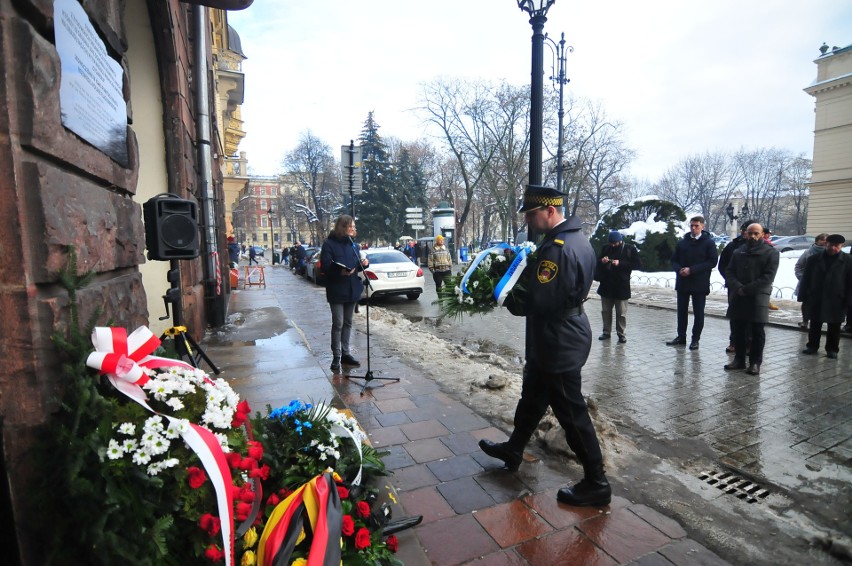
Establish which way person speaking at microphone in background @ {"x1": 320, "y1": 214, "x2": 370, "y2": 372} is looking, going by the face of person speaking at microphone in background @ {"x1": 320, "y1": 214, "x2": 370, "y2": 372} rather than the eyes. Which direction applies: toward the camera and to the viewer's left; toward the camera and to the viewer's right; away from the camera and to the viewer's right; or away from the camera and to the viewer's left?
toward the camera and to the viewer's right

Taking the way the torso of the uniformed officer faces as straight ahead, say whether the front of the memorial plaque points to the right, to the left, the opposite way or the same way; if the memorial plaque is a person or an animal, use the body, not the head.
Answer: the opposite way

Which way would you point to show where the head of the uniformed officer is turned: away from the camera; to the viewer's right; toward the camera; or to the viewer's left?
to the viewer's left

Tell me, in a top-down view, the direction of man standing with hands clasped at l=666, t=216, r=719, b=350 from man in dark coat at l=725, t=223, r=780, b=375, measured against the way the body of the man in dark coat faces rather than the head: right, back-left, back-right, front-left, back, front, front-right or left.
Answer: right

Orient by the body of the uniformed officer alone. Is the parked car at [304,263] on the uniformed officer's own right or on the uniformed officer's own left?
on the uniformed officer's own right

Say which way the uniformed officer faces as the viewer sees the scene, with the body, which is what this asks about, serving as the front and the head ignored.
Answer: to the viewer's left

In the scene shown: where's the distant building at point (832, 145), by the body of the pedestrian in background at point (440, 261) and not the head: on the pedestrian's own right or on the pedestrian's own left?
on the pedestrian's own left

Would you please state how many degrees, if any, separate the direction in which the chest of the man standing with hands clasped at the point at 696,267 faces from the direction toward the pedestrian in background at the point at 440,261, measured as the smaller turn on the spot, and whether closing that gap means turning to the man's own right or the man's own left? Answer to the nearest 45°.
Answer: approximately 90° to the man's own right

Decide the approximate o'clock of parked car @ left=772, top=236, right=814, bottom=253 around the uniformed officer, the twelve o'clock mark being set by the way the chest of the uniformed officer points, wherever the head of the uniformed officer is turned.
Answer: The parked car is roughly at 4 o'clock from the uniformed officer.

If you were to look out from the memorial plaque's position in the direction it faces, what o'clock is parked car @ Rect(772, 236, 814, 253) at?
The parked car is roughly at 10 o'clock from the memorial plaque.

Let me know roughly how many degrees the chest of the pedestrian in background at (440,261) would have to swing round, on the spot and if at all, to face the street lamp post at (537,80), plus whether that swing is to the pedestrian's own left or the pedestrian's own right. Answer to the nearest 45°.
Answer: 0° — they already face it
